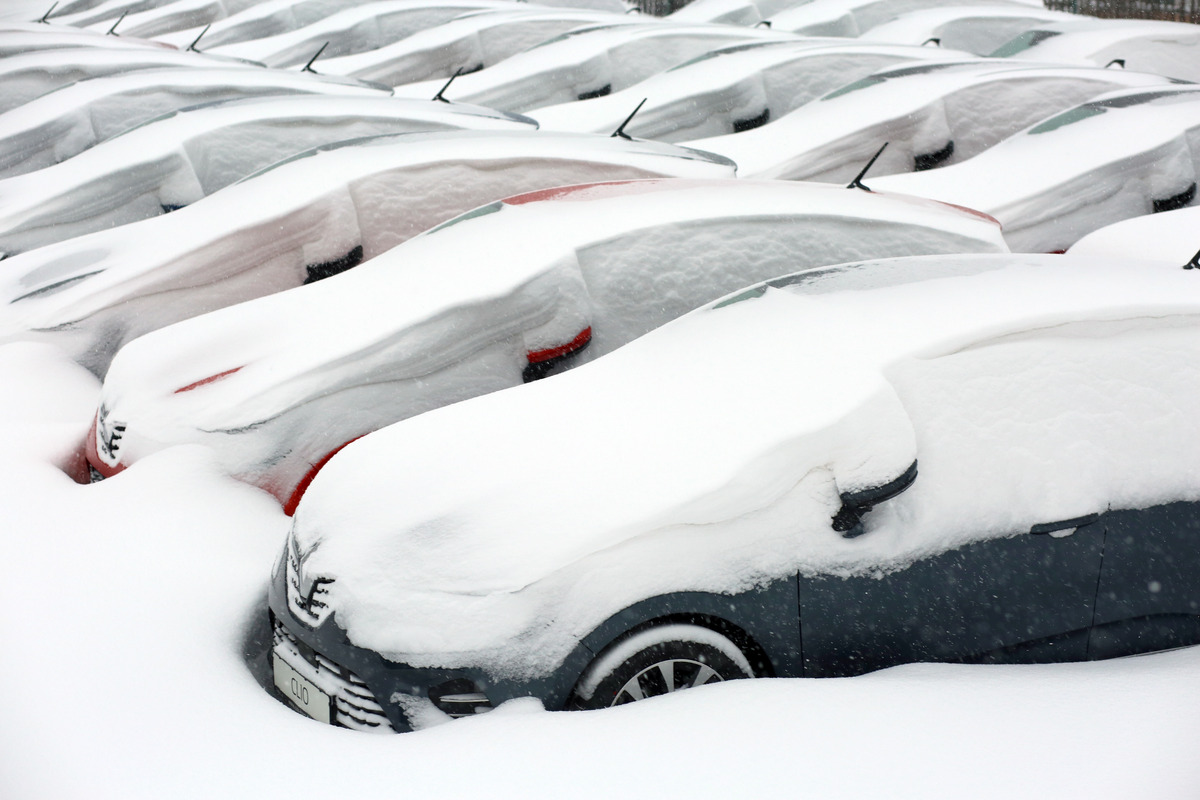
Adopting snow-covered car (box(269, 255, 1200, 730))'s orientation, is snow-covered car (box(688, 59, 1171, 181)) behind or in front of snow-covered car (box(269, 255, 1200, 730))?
behind

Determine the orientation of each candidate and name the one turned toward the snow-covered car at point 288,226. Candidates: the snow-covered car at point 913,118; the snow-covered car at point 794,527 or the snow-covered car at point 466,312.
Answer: the snow-covered car at point 913,118

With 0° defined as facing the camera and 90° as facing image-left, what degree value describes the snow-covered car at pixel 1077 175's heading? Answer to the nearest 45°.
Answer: approximately 45°

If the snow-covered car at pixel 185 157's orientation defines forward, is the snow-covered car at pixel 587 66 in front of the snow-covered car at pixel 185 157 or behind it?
behind

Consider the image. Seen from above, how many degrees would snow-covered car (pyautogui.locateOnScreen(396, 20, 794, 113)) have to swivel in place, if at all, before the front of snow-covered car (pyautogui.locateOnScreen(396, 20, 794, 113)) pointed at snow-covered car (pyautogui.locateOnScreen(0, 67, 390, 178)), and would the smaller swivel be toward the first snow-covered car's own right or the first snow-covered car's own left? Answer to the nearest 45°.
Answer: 0° — it already faces it

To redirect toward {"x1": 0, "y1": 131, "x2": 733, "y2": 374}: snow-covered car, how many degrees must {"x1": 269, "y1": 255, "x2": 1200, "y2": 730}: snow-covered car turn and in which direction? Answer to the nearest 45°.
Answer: approximately 90° to its right

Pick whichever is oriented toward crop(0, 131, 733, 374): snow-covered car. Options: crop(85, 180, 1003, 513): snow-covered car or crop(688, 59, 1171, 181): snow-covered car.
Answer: crop(688, 59, 1171, 181): snow-covered car

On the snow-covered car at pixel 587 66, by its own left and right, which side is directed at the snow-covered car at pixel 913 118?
left

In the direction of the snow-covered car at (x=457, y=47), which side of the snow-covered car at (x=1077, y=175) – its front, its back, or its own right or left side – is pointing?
right

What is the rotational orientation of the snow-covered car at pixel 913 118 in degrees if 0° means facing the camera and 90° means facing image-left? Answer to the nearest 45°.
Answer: approximately 45°
